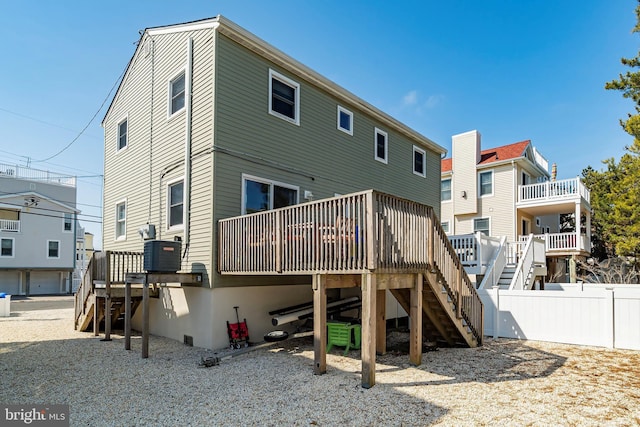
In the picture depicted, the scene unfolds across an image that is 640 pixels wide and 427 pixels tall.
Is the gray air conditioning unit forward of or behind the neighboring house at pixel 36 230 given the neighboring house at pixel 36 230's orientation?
forward

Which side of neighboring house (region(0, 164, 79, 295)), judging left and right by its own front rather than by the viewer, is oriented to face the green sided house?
front

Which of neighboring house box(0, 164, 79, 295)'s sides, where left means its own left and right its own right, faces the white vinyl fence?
front

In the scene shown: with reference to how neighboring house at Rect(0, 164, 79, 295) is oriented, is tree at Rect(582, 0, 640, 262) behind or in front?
in front

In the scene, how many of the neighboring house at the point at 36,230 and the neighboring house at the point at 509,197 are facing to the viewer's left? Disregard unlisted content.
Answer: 0
